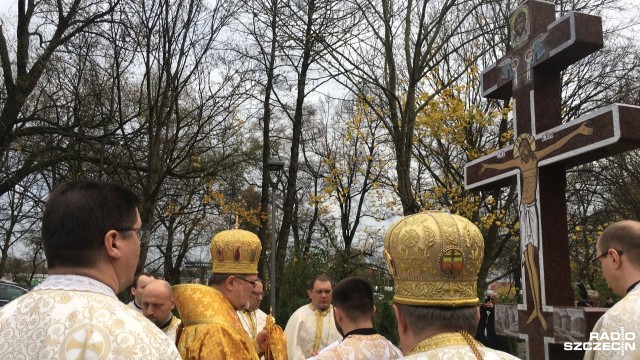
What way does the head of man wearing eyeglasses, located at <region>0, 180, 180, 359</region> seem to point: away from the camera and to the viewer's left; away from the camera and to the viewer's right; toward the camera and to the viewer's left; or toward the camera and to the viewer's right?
away from the camera and to the viewer's right

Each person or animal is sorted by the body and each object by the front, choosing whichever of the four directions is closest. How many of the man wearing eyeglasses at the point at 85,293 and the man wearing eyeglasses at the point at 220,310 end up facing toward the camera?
0

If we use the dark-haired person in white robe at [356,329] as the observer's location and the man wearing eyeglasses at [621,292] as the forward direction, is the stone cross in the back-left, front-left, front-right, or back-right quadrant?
front-left

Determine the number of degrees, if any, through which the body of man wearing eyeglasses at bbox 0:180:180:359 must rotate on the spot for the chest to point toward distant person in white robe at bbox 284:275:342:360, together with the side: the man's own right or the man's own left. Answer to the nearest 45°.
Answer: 0° — they already face them

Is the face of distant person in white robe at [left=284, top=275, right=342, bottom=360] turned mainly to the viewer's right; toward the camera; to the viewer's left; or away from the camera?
toward the camera

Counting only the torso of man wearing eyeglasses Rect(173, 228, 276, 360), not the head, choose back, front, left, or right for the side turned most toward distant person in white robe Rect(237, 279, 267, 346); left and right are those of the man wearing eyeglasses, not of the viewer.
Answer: left

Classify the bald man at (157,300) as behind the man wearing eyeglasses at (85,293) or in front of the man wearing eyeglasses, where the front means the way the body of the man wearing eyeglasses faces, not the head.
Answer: in front

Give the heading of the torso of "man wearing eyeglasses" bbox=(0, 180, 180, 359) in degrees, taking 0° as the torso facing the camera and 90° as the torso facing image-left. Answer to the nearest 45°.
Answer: approximately 225°

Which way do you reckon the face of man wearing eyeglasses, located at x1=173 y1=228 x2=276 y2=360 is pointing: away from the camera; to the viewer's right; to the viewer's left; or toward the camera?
to the viewer's right

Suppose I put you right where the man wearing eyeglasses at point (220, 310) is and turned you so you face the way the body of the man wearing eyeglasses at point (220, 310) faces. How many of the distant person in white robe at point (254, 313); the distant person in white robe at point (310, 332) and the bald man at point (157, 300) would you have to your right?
0

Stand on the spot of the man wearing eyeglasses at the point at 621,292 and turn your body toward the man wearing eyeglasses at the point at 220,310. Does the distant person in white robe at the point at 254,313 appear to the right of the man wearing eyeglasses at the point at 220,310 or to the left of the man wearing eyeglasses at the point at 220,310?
right

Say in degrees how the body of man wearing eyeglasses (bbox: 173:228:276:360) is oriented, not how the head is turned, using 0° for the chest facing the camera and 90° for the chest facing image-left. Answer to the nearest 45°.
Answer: approximately 270°

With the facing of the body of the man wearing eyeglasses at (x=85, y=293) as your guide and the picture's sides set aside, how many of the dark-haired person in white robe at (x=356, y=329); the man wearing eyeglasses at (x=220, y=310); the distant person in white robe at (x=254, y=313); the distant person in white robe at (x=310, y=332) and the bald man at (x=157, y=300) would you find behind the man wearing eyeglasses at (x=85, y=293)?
0

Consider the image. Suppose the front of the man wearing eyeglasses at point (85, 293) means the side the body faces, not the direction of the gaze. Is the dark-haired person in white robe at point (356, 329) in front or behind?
in front
